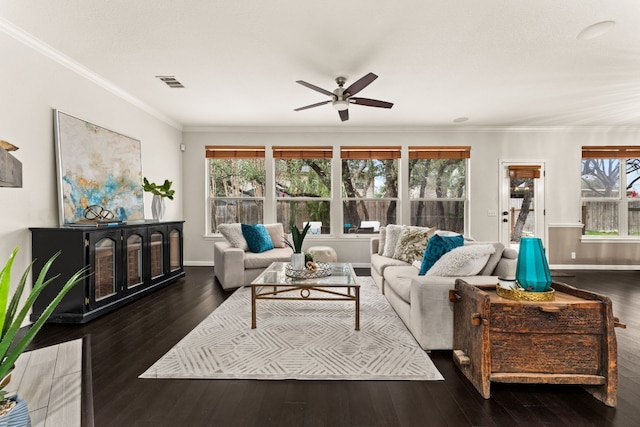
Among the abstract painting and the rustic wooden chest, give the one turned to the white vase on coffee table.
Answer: the abstract painting

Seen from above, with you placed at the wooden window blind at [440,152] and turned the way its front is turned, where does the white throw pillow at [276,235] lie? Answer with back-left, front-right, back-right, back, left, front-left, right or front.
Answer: front-right

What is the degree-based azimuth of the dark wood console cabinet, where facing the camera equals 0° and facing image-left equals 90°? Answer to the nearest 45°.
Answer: approximately 315°

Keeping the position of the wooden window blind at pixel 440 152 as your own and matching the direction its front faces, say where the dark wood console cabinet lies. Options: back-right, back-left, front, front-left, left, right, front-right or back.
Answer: front-right

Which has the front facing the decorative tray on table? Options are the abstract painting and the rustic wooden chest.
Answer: the abstract painting

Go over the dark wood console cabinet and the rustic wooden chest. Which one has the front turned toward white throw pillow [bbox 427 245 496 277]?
the dark wood console cabinet

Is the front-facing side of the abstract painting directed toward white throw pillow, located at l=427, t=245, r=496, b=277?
yes

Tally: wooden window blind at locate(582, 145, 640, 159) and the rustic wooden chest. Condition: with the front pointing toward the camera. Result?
2

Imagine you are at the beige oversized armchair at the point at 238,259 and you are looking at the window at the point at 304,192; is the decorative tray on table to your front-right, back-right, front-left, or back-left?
back-right

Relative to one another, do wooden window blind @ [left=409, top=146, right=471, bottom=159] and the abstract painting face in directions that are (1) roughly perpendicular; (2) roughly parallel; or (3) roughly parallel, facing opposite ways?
roughly perpendicular

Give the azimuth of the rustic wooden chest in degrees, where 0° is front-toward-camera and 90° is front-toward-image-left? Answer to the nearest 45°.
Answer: approximately 0°
